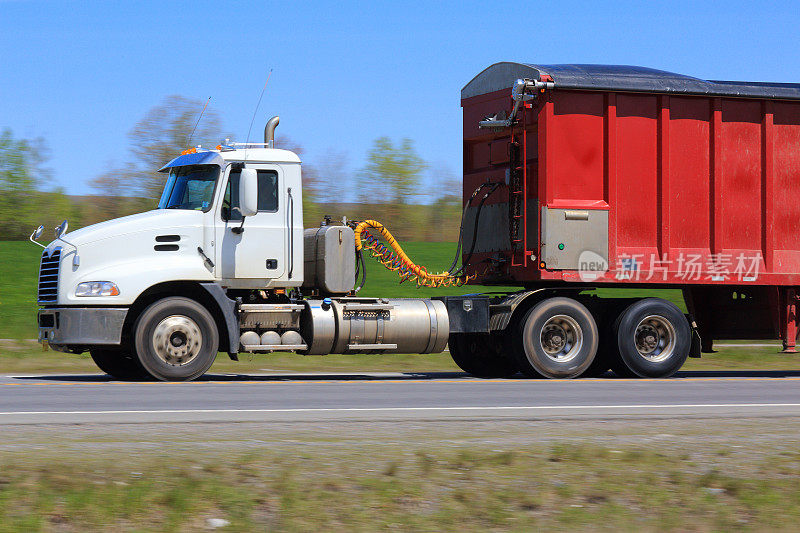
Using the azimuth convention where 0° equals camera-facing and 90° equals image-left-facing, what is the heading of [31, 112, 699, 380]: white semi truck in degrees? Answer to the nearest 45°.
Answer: approximately 90°
